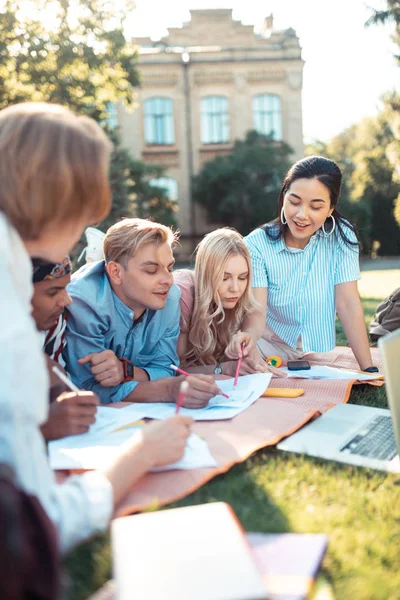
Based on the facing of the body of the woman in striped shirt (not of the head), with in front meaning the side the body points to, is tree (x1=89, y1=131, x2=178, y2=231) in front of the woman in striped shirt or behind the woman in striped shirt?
behind

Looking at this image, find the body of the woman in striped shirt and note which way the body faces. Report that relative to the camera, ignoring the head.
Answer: toward the camera

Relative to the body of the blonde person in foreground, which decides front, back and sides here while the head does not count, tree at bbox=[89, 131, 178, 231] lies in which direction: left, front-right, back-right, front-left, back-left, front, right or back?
front-left

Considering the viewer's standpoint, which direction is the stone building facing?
facing the viewer

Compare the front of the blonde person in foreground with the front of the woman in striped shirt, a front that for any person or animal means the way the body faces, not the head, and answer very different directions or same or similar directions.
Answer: very different directions

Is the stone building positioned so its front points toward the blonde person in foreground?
yes

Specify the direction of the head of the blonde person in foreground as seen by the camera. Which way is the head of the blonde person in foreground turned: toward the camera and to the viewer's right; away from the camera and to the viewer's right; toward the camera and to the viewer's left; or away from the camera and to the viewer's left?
away from the camera and to the viewer's right

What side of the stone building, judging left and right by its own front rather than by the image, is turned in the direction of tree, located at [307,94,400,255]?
left

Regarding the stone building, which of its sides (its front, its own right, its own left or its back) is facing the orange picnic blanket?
front

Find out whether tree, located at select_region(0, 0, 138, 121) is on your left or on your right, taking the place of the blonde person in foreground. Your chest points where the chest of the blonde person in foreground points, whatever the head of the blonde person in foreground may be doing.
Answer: on your left

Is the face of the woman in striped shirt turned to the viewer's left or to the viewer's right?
to the viewer's left

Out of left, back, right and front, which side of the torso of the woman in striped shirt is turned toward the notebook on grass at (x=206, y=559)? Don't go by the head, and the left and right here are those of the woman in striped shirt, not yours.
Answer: front

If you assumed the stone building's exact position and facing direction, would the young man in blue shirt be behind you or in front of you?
in front

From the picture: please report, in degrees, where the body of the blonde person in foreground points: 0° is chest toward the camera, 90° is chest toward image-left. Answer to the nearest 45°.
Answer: approximately 225°
